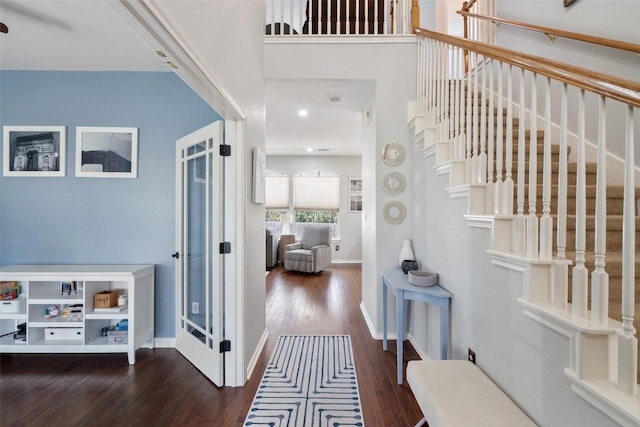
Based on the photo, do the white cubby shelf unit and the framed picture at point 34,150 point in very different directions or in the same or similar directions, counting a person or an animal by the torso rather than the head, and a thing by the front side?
same or similar directions

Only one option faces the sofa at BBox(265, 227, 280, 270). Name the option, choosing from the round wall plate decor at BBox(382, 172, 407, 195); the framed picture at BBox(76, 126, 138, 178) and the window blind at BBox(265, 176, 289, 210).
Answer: the window blind

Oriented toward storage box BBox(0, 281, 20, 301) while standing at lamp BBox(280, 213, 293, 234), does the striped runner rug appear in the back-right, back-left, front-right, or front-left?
front-left

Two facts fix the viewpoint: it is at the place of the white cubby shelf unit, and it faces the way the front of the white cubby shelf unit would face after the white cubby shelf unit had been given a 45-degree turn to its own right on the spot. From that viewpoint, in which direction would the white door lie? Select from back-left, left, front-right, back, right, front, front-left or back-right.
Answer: left

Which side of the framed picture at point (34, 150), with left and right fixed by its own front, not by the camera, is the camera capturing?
front

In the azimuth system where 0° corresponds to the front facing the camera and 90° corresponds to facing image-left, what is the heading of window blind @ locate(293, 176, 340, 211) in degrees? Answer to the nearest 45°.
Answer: approximately 0°

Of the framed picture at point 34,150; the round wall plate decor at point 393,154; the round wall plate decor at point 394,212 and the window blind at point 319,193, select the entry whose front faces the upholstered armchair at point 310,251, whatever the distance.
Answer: the window blind

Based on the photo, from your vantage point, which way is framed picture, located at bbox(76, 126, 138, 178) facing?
toward the camera

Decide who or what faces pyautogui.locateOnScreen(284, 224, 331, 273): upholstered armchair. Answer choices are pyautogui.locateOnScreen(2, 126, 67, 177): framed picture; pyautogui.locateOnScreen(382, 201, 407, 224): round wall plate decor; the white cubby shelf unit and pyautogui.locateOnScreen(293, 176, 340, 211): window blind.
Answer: the window blind

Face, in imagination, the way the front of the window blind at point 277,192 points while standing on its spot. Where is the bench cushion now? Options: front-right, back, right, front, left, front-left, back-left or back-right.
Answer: front

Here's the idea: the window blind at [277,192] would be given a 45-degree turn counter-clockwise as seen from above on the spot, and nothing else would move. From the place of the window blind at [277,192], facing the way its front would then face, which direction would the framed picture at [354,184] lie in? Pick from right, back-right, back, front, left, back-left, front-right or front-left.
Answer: front-left

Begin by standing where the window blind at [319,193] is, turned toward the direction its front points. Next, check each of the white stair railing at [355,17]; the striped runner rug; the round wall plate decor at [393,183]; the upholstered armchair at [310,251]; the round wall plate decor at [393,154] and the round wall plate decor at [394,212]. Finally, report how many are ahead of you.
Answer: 6

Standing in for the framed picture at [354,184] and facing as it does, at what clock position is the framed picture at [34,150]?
the framed picture at [34,150] is roughly at 1 o'clock from the framed picture at [354,184].

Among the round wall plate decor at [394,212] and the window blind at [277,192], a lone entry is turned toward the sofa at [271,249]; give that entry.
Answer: the window blind

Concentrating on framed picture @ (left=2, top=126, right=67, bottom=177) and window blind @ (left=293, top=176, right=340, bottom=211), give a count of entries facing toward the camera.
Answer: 2

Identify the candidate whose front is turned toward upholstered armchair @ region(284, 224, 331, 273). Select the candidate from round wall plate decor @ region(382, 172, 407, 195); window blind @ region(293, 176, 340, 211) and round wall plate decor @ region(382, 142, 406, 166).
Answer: the window blind

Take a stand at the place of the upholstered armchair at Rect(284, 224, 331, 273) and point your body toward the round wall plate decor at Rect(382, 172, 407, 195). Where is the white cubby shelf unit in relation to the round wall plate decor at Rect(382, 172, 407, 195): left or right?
right

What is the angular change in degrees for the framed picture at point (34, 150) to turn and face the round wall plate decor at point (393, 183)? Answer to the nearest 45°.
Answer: approximately 45° to its left
